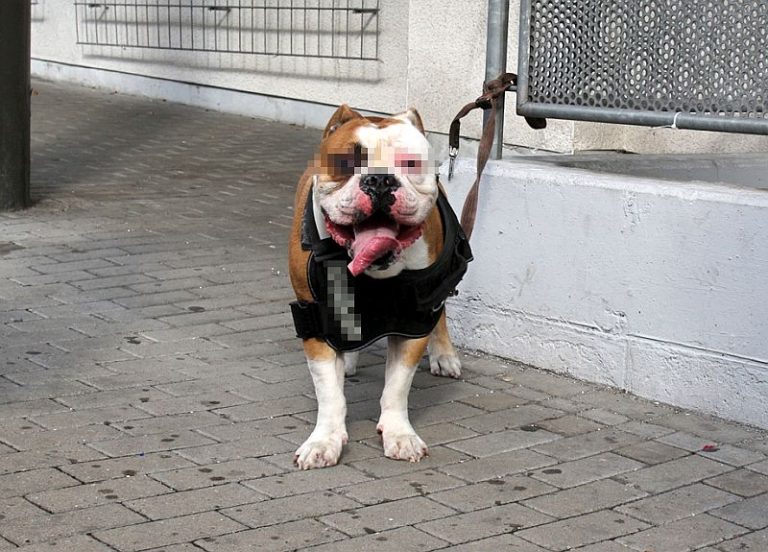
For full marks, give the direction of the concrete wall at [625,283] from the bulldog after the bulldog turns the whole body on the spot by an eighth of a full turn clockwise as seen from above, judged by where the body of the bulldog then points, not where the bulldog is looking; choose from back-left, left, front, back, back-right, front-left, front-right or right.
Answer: back

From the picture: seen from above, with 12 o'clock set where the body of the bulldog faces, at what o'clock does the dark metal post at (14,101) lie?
The dark metal post is roughly at 5 o'clock from the bulldog.

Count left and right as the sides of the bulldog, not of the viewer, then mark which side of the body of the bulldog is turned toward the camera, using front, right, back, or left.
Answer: front

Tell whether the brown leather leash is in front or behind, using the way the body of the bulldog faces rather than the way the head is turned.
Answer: behind

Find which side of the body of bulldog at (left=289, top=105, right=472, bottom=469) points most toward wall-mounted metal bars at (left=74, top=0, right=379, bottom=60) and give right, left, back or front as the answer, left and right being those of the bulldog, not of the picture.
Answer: back

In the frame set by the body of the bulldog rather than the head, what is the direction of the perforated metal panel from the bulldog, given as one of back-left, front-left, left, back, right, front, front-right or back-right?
back-left

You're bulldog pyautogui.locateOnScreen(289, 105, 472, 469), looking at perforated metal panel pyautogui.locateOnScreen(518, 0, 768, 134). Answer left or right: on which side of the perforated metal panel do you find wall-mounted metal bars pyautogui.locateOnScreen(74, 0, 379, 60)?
left
